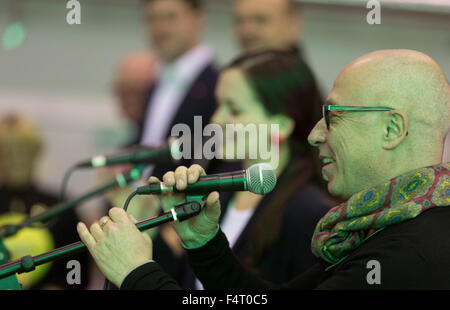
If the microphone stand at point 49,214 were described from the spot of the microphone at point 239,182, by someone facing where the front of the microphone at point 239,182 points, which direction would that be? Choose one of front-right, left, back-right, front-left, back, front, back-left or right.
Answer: back-left

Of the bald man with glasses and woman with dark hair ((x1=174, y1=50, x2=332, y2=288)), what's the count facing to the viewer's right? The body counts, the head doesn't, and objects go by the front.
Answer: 0

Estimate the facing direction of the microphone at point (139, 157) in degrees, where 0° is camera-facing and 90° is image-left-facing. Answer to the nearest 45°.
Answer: approximately 270°

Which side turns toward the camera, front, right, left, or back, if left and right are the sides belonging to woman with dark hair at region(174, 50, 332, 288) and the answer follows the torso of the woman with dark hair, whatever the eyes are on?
left

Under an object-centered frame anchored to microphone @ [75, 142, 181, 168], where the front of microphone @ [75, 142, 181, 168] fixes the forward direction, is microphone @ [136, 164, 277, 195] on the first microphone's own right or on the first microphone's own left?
on the first microphone's own right

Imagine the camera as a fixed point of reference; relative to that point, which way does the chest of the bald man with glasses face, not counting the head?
to the viewer's left

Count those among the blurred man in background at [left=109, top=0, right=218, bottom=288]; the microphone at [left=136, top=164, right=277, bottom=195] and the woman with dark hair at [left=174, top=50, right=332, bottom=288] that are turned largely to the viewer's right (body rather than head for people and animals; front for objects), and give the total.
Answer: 1

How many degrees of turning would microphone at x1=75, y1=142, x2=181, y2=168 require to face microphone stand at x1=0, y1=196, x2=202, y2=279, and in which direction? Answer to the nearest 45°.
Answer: approximately 90° to its right

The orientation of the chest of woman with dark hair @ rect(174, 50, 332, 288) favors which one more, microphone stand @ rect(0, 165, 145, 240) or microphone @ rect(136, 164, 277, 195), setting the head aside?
the microphone stand

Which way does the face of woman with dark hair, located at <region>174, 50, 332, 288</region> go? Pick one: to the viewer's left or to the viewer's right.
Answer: to the viewer's left

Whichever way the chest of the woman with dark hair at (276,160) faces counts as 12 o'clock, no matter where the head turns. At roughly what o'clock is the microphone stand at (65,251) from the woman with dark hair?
The microphone stand is roughly at 10 o'clock from the woman with dark hair.

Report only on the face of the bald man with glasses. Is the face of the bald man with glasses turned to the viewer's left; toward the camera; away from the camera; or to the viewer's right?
to the viewer's left

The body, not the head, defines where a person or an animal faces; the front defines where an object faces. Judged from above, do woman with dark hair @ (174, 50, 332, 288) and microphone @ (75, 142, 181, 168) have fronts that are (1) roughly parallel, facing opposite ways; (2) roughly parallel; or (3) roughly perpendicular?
roughly parallel, facing opposite ways

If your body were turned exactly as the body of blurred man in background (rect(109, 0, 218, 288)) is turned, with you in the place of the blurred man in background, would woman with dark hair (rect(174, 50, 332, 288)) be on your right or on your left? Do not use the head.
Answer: on your left

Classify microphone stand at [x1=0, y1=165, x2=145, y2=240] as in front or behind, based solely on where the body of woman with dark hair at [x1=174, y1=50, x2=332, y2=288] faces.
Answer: in front

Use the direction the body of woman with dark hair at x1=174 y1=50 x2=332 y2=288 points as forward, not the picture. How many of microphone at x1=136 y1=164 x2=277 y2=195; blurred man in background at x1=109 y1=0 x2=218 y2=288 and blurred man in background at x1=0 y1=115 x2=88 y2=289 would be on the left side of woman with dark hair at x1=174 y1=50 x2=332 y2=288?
1

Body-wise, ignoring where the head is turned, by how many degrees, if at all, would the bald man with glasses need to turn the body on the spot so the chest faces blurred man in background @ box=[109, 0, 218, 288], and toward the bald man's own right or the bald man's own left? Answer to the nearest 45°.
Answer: approximately 90° to the bald man's own right

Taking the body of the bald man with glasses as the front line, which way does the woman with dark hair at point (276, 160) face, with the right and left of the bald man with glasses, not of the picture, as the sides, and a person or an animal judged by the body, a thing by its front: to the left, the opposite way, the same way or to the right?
the same way
